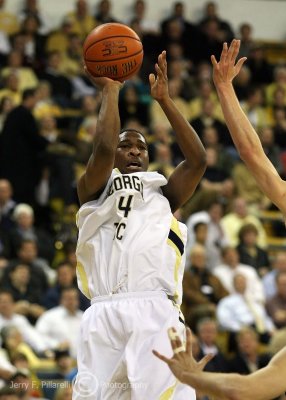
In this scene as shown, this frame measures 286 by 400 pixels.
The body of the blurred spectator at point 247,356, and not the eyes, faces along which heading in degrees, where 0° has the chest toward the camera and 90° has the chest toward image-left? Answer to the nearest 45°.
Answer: approximately 0°

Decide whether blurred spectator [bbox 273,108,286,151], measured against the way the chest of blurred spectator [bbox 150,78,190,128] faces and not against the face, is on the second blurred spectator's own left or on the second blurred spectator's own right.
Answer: on the second blurred spectator's own left
